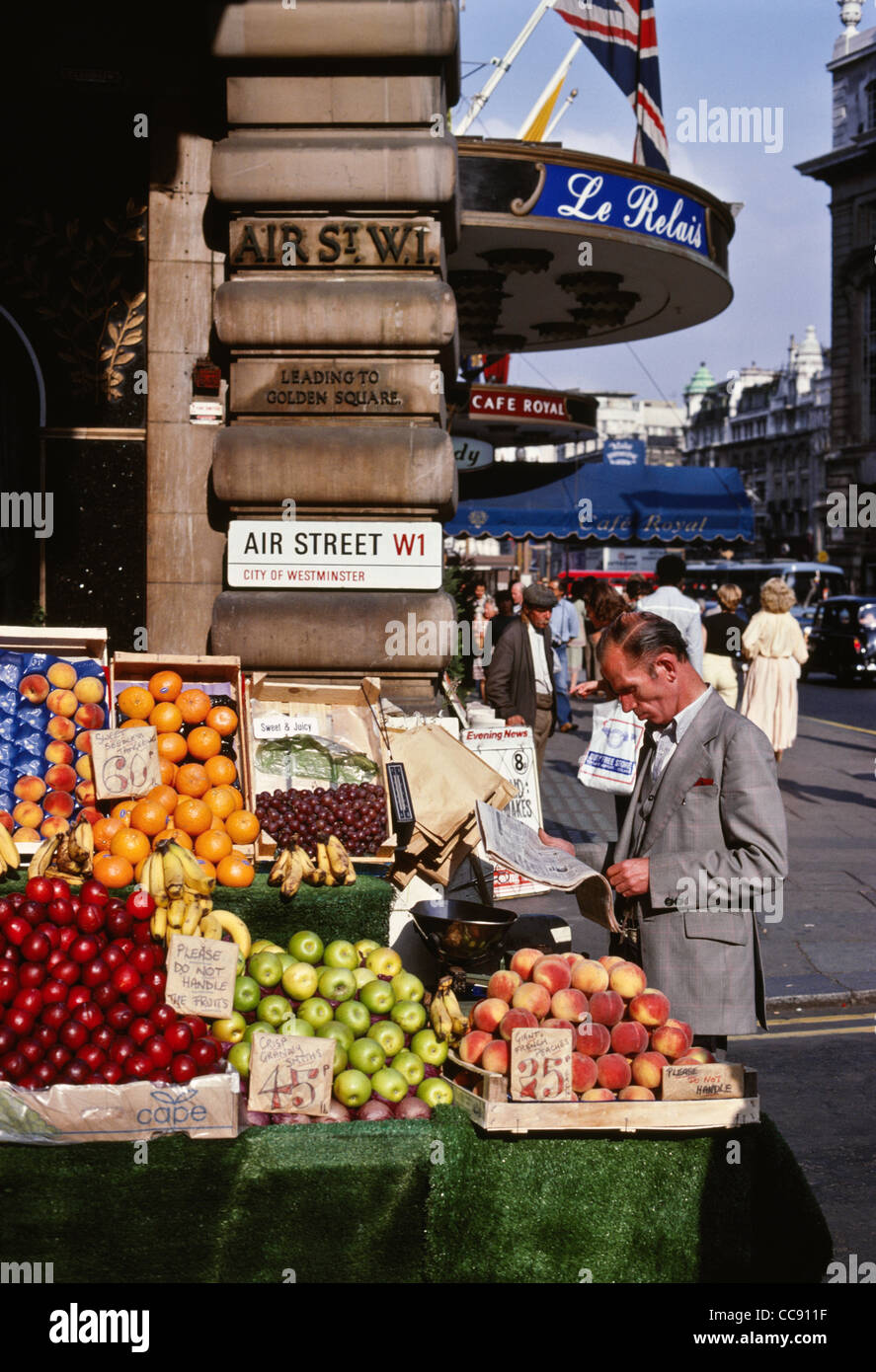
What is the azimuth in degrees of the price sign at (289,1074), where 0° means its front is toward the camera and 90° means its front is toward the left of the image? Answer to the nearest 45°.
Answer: approximately 0°

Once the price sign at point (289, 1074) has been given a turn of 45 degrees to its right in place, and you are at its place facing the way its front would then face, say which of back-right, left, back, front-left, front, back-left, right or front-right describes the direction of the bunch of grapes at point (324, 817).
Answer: back-right

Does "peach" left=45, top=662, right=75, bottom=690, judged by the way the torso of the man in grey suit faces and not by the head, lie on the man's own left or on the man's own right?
on the man's own right

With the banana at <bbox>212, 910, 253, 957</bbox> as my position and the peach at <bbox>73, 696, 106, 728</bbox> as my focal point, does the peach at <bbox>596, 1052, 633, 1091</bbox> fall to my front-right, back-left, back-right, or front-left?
back-right

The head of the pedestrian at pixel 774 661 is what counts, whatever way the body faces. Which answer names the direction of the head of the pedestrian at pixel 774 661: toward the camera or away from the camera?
away from the camera

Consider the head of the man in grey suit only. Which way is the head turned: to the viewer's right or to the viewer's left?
to the viewer's left

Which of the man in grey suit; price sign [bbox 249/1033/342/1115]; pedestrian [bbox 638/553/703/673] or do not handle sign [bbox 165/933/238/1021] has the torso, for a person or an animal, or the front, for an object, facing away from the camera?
the pedestrian

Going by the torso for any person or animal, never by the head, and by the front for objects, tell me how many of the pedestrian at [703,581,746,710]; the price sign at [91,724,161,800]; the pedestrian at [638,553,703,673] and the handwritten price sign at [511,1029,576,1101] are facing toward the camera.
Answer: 2

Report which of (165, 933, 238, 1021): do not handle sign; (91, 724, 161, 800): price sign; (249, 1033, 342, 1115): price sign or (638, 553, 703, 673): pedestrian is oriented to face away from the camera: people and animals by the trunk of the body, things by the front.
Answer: the pedestrian

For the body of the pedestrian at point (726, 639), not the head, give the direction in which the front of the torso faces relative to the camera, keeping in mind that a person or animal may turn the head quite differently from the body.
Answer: away from the camera

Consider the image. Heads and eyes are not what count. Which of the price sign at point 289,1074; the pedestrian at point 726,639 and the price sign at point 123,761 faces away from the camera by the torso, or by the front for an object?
the pedestrian

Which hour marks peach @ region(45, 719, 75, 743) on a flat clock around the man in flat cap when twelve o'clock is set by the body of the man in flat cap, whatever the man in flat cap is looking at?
The peach is roughly at 2 o'clock from the man in flat cap.
